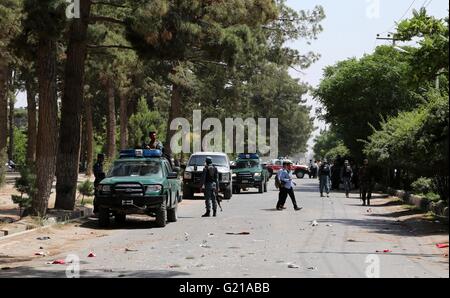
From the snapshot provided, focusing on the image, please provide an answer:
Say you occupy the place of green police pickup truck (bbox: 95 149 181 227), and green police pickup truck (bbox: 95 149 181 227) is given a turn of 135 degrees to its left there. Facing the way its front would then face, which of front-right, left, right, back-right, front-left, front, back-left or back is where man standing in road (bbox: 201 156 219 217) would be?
front

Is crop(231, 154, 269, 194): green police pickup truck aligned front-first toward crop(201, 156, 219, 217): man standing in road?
yes

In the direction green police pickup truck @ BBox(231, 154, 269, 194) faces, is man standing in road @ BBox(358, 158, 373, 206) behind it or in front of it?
in front

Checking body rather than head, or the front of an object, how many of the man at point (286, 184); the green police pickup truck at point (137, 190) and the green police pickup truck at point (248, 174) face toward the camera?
2

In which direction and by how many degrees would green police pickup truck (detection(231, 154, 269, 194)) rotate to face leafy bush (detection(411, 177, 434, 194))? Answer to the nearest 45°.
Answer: approximately 45° to its left
